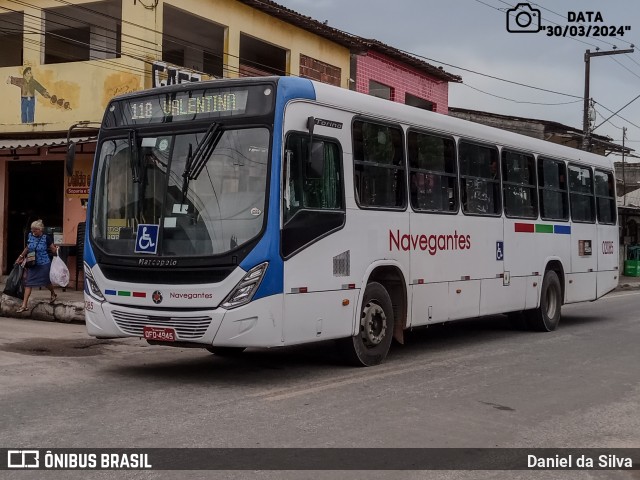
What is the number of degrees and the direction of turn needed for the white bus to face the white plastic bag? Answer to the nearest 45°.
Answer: approximately 90° to its right

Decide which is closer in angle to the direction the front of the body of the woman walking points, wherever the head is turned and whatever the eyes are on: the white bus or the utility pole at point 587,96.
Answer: the white bus

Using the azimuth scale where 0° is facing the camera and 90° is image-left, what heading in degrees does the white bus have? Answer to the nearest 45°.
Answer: approximately 45°

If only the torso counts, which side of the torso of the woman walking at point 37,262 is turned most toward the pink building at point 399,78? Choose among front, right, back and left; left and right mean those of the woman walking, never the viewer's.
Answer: back

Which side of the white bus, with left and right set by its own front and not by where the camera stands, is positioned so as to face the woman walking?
right

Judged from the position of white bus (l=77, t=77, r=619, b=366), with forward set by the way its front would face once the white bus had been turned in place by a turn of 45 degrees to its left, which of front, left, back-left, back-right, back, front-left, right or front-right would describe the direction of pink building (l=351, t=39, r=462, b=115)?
back

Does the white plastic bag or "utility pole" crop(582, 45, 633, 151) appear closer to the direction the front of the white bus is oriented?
the white plastic bag

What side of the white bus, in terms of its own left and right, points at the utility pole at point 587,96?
back

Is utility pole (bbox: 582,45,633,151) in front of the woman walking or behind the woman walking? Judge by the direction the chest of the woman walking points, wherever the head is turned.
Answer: behind
